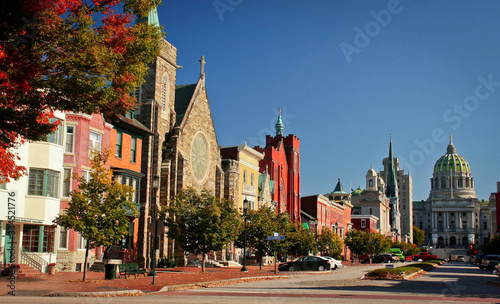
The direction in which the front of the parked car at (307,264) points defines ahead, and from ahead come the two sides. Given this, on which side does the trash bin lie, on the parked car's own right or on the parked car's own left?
on the parked car's own left

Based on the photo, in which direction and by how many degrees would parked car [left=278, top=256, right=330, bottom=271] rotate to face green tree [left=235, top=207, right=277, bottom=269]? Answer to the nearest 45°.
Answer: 0° — it already faces it

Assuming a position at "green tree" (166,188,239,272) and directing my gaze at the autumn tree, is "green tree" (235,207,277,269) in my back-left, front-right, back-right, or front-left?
back-left

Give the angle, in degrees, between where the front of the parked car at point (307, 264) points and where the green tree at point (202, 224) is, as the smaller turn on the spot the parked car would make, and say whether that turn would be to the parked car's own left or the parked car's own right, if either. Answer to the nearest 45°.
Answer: approximately 45° to the parked car's own left

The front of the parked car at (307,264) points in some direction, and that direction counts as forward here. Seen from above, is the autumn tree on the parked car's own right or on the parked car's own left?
on the parked car's own left

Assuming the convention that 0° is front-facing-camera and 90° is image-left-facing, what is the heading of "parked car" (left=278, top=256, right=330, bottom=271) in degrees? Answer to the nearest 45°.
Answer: approximately 90°

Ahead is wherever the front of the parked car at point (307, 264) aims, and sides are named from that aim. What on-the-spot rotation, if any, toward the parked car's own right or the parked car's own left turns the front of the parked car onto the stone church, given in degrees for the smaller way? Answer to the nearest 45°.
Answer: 0° — it already faces it
